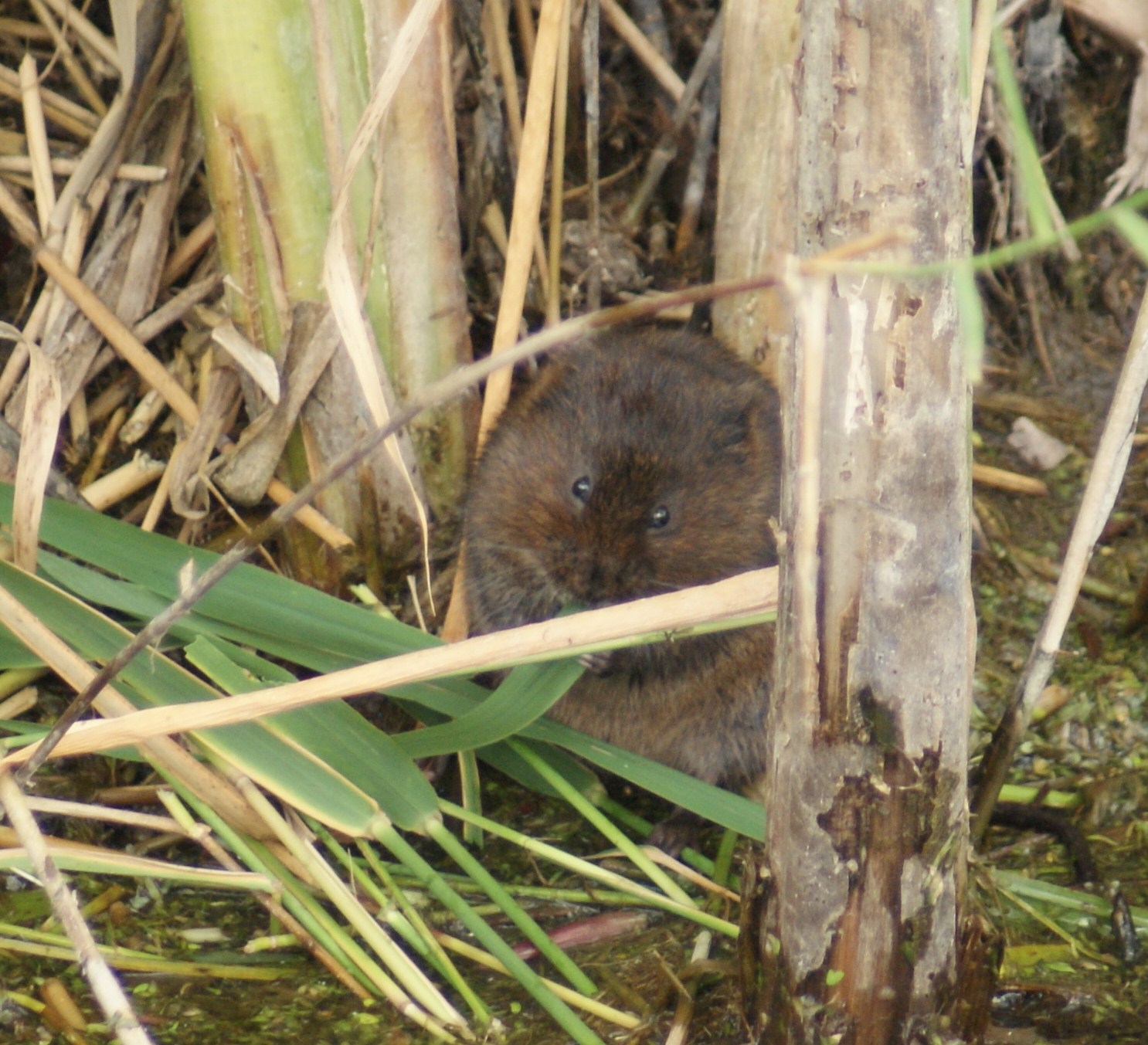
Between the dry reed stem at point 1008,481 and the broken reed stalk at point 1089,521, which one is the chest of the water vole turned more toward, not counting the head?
the broken reed stalk

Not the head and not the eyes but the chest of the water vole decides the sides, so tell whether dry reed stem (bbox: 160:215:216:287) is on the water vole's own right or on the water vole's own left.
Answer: on the water vole's own right

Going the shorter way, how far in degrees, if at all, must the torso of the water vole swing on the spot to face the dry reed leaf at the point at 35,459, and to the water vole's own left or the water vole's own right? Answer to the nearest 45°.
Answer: approximately 45° to the water vole's own right

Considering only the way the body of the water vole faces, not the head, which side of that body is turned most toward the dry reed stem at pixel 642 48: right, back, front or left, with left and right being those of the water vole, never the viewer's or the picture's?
back

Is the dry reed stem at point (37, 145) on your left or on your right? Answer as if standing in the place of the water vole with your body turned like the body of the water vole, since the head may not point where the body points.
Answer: on your right

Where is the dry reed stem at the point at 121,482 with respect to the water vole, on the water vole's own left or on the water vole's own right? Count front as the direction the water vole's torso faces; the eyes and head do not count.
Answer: on the water vole's own right

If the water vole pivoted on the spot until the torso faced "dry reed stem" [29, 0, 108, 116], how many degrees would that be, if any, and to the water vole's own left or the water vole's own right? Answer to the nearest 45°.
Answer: approximately 135° to the water vole's own right

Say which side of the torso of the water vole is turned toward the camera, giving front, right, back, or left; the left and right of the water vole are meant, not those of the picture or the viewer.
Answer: front

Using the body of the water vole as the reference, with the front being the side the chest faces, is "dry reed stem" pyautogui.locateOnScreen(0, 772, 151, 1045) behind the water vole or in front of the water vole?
in front
